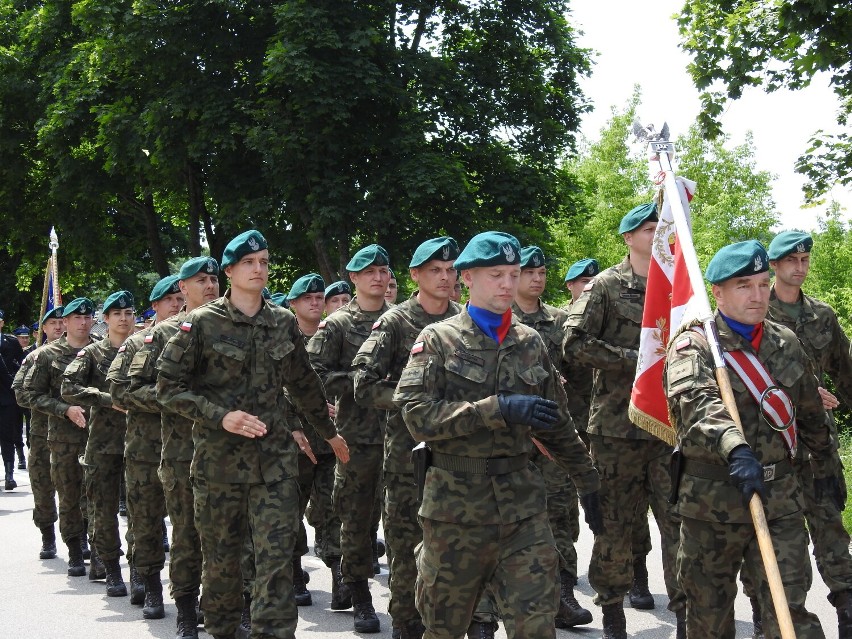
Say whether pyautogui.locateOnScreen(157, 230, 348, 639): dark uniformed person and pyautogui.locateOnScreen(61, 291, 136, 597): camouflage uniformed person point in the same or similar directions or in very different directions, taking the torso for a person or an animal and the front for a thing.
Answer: same or similar directions

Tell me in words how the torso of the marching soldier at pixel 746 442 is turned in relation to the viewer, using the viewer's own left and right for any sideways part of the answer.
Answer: facing the viewer and to the right of the viewer

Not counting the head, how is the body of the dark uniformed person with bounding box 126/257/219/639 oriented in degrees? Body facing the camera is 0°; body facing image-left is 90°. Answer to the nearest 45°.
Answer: approximately 315°

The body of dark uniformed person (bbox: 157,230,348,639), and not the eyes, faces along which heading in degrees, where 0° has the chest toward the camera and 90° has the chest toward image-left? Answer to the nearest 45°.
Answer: approximately 315°

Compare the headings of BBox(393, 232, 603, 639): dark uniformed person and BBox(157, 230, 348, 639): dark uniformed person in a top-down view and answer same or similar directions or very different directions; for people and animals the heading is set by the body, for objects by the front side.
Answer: same or similar directions

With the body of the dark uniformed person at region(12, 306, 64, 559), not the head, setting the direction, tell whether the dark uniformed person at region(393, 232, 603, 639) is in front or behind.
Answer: in front

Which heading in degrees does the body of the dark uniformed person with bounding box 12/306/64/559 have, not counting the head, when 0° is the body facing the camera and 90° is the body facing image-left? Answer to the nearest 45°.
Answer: approximately 315°

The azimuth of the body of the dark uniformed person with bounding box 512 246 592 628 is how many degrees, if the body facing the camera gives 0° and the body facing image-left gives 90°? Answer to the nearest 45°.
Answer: approximately 315°

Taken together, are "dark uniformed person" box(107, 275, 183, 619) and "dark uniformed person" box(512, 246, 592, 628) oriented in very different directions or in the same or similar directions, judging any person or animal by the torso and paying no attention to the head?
same or similar directions

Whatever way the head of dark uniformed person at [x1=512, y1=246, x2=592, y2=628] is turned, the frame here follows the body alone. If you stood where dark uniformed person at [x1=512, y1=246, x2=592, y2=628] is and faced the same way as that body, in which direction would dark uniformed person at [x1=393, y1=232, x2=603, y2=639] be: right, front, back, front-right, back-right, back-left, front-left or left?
front-right

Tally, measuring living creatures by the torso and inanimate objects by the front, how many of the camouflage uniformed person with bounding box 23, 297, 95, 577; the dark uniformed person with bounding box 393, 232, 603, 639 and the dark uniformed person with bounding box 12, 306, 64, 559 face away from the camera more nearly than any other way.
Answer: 0
